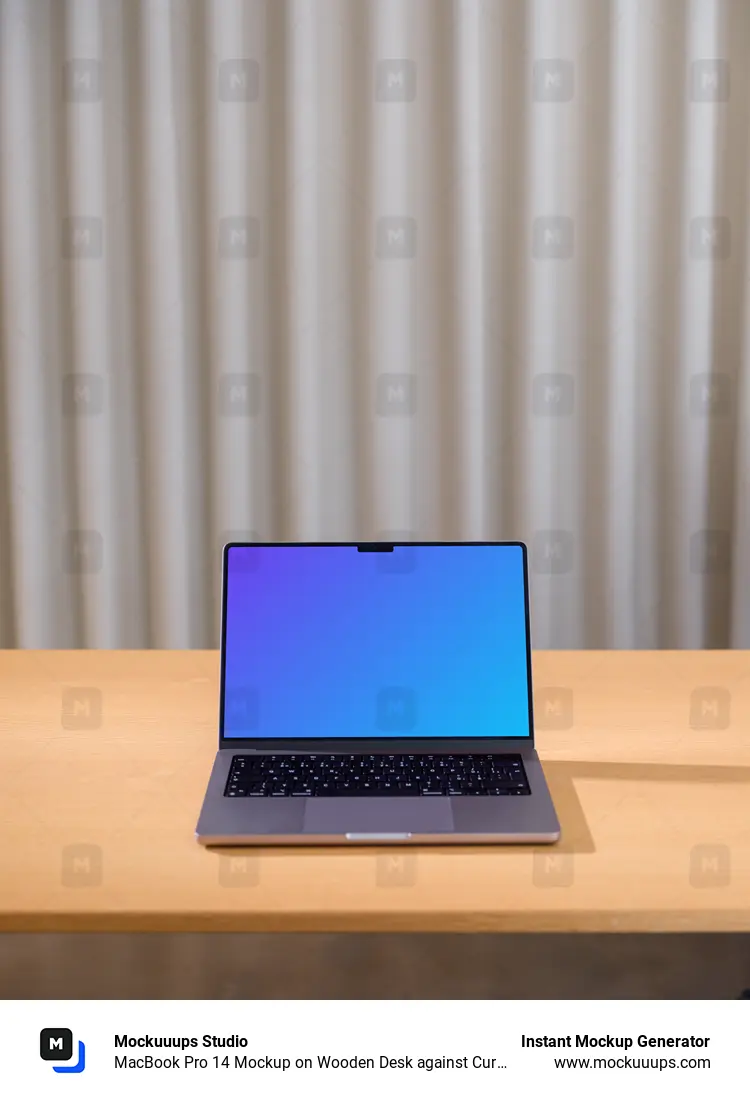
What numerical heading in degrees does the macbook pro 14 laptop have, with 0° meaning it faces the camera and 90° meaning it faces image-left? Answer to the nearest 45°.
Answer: approximately 0°
